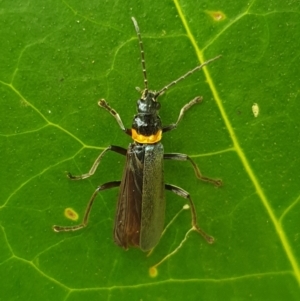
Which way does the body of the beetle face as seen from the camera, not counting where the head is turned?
away from the camera
